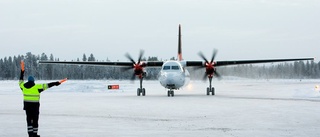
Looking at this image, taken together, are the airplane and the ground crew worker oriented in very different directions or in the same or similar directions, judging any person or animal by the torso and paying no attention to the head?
very different directions

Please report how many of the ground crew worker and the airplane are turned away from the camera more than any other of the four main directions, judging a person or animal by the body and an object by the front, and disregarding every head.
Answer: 1

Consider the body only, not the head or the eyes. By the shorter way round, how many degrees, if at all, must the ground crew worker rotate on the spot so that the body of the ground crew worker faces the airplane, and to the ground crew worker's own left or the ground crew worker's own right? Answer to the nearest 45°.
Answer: approximately 45° to the ground crew worker's own right

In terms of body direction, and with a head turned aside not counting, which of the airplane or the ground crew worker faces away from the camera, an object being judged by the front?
the ground crew worker

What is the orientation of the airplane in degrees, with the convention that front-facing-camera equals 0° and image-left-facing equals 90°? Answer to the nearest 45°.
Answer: approximately 0°

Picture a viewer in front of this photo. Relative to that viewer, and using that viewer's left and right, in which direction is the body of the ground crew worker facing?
facing away from the viewer

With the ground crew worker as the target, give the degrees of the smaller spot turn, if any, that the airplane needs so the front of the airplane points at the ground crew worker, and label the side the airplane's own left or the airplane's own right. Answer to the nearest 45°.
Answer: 0° — it already faces them
